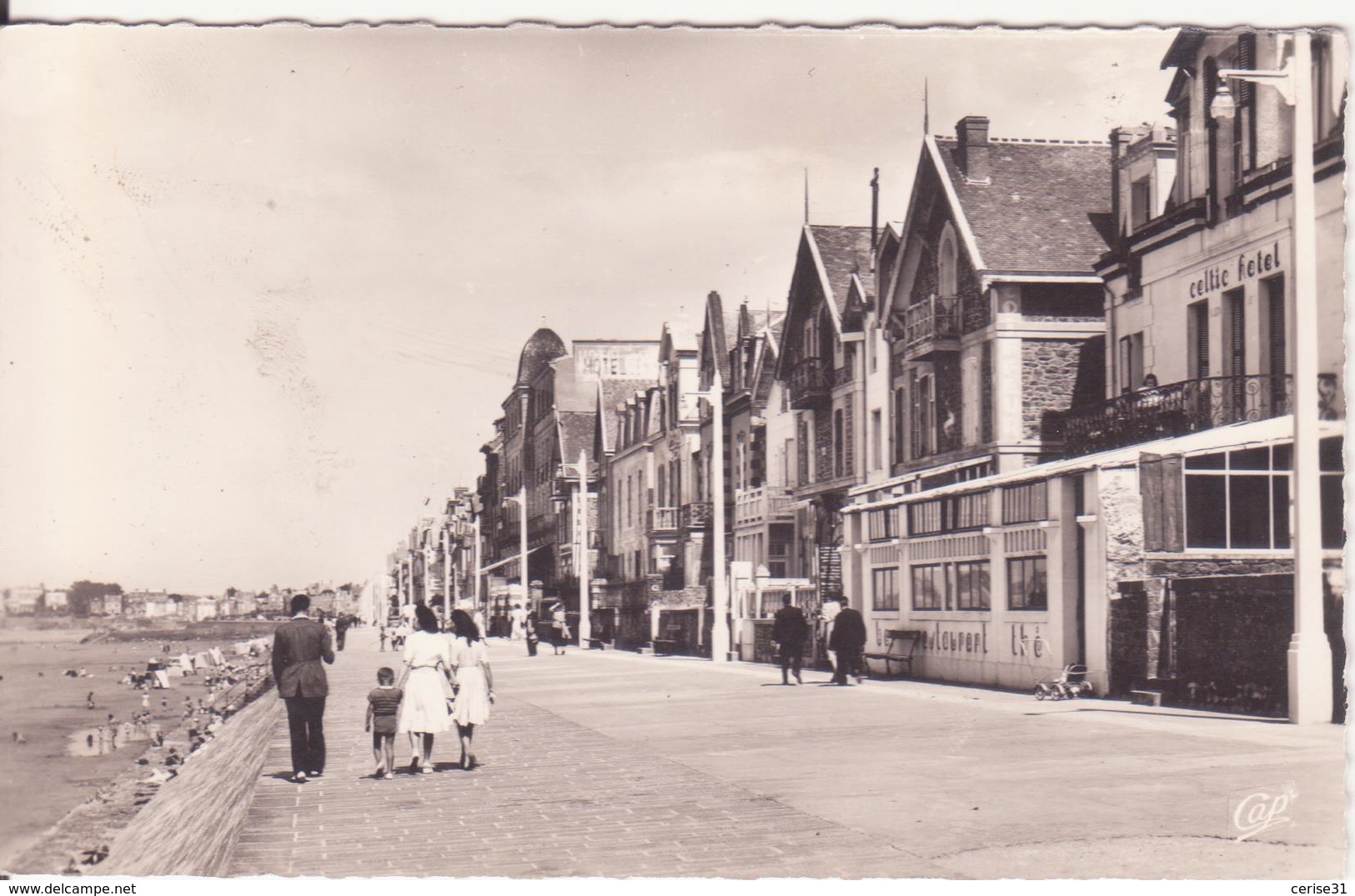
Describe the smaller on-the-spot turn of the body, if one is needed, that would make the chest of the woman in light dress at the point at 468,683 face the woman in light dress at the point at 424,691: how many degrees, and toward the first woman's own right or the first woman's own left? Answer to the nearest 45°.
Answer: approximately 135° to the first woman's own left

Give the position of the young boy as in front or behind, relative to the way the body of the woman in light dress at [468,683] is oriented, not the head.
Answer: behind

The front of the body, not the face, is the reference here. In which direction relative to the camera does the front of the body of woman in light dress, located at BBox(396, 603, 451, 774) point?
away from the camera

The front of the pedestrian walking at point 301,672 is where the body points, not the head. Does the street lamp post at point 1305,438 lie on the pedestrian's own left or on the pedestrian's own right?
on the pedestrian's own right

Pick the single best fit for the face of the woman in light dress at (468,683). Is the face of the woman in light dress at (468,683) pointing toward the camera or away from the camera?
away from the camera

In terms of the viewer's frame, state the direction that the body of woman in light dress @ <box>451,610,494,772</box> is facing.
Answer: away from the camera

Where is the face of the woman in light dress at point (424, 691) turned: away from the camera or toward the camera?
away from the camera

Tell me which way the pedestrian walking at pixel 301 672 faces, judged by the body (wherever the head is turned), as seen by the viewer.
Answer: away from the camera

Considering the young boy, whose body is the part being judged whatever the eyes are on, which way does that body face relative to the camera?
away from the camera

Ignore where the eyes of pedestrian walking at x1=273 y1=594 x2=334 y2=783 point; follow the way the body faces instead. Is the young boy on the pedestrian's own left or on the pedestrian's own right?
on the pedestrian's own right
